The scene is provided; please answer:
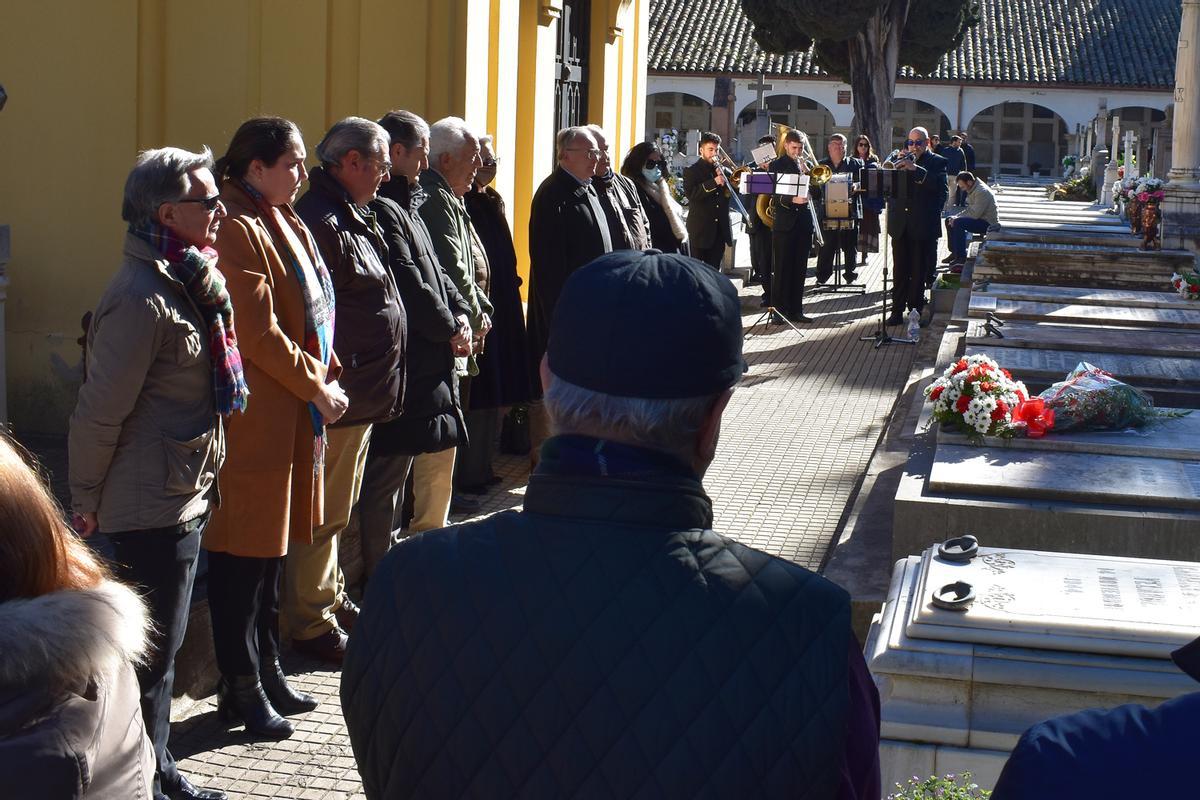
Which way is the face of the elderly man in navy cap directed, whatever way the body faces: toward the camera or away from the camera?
away from the camera

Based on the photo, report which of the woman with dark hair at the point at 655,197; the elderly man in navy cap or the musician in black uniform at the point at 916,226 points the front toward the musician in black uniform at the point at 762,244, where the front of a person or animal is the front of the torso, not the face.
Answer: the elderly man in navy cap

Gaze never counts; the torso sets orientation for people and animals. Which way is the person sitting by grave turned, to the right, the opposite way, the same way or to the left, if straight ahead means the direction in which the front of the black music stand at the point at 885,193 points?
to the left

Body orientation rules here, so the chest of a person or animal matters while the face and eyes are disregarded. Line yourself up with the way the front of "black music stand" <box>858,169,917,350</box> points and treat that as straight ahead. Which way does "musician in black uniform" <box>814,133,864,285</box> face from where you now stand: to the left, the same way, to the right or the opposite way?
the opposite way

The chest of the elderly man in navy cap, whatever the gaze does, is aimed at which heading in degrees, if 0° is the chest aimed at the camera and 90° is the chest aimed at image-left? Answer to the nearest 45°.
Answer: approximately 180°

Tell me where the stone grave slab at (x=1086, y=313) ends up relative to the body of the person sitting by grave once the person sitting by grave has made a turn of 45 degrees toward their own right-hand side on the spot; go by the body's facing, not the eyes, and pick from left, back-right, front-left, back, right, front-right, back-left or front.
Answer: back-left

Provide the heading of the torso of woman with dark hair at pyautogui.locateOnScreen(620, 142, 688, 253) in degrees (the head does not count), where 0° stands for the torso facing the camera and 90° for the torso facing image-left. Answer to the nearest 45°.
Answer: approximately 315°

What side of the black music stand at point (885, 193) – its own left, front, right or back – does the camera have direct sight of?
back

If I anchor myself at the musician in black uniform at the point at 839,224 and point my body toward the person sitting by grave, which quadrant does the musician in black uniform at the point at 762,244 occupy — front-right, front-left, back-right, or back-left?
back-right

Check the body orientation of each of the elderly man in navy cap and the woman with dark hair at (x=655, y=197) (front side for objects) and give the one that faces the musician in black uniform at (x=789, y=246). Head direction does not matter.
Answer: the elderly man in navy cap
